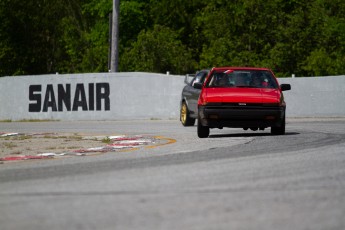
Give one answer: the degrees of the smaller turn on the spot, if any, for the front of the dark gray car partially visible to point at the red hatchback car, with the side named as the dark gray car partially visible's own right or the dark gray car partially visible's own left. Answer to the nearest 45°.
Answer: approximately 45° to the dark gray car partially visible's own right

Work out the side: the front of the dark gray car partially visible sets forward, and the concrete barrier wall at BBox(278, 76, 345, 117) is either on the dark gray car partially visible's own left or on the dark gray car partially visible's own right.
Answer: on the dark gray car partially visible's own left

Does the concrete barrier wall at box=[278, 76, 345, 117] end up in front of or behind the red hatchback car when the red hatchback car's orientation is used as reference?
behind

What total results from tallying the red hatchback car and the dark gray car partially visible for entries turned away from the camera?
0

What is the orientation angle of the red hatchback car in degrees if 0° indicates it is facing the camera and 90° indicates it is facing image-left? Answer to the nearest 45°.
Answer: approximately 0°

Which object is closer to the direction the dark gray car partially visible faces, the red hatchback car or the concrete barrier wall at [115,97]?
the red hatchback car

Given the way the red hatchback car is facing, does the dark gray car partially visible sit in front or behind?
behind
